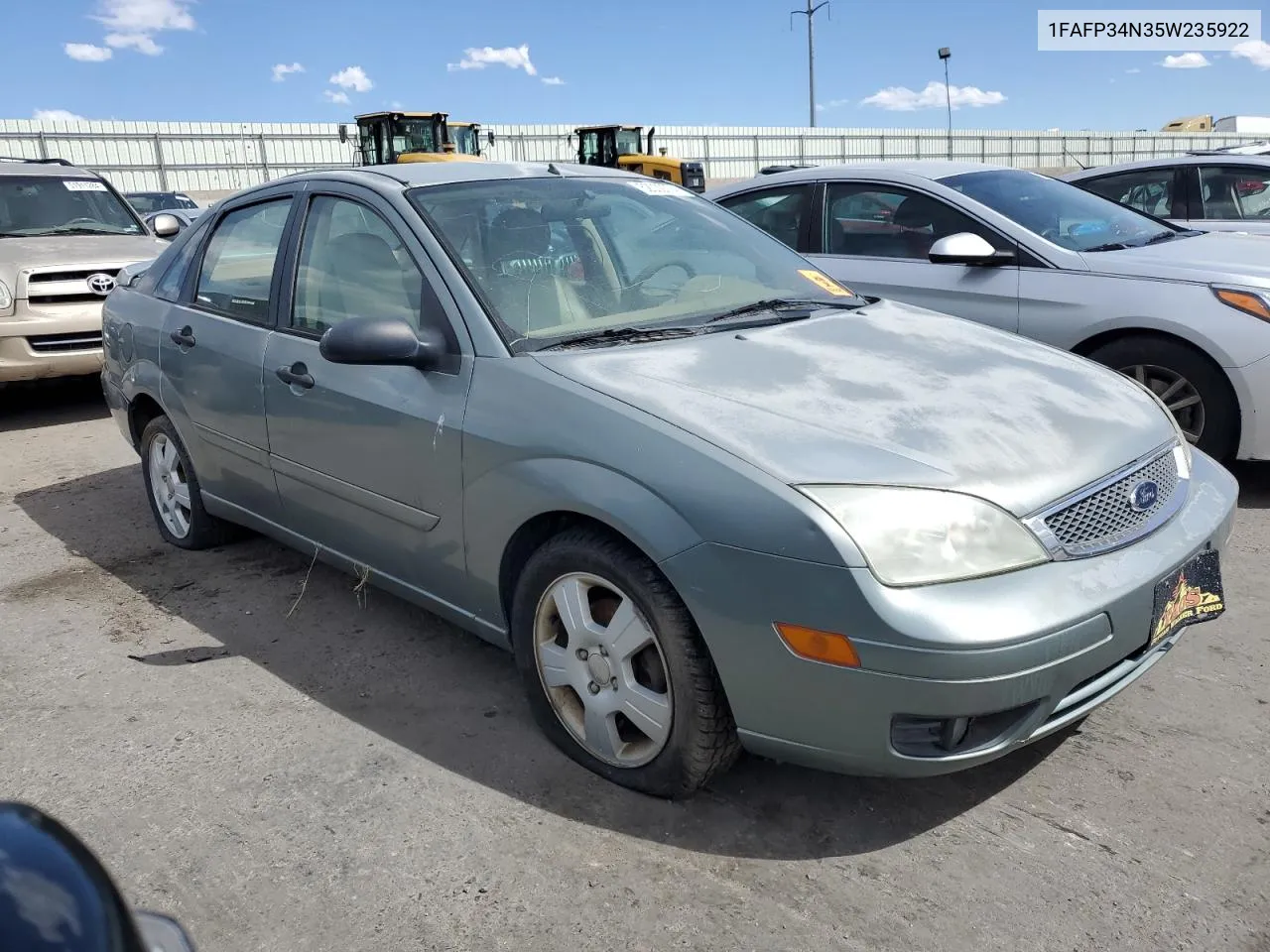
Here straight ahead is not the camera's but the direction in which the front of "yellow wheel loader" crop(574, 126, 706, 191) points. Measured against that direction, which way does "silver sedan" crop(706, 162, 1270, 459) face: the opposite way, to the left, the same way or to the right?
the opposite way

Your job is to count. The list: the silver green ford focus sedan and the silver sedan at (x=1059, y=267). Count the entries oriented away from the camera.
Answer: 0

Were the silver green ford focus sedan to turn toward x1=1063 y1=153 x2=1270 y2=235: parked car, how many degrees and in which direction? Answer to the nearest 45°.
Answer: approximately 90° to its left

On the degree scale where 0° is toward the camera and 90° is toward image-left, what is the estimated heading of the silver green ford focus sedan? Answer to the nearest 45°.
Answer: approximately 315°

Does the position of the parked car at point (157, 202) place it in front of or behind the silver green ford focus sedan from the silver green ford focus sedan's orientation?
behind

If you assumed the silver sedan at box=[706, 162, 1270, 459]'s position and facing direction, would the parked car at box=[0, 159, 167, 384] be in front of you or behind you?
behind

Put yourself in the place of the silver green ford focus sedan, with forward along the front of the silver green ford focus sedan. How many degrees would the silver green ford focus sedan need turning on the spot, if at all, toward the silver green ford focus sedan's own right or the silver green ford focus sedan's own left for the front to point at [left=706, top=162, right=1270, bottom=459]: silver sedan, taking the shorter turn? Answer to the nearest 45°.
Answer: approximately 90° to the silver green ford focus sedan's own left

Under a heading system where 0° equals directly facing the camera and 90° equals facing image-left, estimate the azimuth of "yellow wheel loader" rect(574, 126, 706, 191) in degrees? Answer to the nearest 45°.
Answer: approximately 135°

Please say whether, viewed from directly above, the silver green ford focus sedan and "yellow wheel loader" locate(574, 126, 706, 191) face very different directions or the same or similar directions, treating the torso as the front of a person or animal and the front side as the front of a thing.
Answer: very different directions

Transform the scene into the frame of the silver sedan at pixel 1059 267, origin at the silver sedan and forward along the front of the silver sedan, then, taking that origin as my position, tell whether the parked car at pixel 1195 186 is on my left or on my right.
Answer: on my left

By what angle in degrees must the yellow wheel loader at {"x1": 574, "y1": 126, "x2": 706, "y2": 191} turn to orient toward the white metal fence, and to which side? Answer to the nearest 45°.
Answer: approximately 45° to its right
